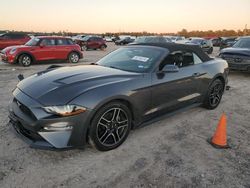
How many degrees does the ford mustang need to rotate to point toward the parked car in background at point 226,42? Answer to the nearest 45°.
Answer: approximately 180°

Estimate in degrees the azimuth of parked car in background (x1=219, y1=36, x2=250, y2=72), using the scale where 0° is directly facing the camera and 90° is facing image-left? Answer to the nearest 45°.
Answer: approximately 45°

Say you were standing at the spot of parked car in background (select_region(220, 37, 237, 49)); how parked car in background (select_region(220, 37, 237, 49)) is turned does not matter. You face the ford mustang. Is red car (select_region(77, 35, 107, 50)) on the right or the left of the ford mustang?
right

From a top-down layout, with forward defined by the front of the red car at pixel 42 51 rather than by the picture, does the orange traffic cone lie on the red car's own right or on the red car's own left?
on the red car's own left

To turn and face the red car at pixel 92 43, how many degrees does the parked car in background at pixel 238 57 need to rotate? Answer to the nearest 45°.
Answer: approximately 90° to its right

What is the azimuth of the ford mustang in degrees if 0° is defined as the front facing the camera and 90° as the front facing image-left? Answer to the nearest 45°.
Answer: approximately 45°

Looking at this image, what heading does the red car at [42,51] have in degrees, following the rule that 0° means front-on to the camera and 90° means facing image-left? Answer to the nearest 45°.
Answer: approximately 45°

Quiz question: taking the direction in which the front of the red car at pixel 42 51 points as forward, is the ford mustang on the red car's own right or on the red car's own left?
on the red car's own left

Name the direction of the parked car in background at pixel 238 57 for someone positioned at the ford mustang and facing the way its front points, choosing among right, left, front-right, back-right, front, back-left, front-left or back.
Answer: back
